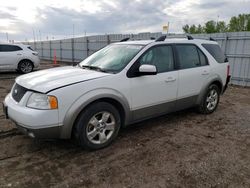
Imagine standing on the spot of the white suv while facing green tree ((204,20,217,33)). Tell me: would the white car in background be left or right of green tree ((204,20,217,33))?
left

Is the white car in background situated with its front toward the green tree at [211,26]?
no

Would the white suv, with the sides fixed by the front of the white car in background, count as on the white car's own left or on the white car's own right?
on the white car's own left

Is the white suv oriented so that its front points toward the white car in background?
no

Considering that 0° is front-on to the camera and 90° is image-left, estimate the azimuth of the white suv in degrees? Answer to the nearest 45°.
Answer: approximately 45°

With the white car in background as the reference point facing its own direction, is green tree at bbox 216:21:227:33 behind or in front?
behind

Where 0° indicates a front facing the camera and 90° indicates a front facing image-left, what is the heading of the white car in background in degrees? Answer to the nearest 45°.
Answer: approximately 90°

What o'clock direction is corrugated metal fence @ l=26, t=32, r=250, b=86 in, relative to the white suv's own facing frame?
The corrugated metal fence is roughly at 5 o'clock from the white suv.

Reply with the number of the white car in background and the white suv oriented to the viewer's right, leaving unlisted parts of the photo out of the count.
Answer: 0

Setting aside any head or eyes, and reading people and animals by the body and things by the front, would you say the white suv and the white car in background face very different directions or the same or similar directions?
same or similar directions
